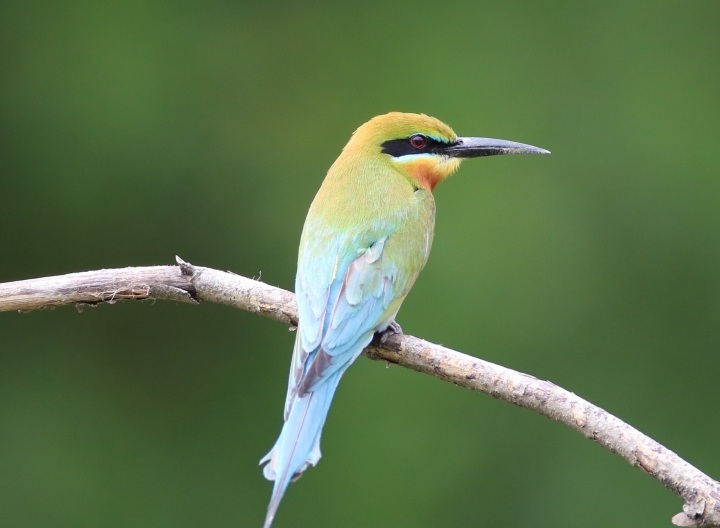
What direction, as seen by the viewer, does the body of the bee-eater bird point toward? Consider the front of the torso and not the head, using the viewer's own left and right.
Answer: facing away from the viewer and to the right of the viewer
